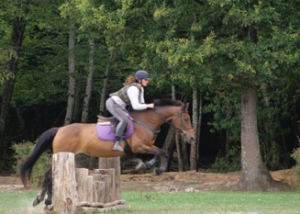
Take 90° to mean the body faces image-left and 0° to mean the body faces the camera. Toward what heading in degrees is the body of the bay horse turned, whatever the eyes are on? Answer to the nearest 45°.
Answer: approximately 270°

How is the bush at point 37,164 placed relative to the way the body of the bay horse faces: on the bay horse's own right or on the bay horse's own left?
on the bay horse's own left

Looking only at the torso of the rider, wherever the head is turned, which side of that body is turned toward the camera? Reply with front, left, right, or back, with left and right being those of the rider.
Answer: right

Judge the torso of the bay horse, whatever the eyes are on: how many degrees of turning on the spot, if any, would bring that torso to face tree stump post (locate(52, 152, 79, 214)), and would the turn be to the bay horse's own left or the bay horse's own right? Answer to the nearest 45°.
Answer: approximately 135° to the bay horse's own right
